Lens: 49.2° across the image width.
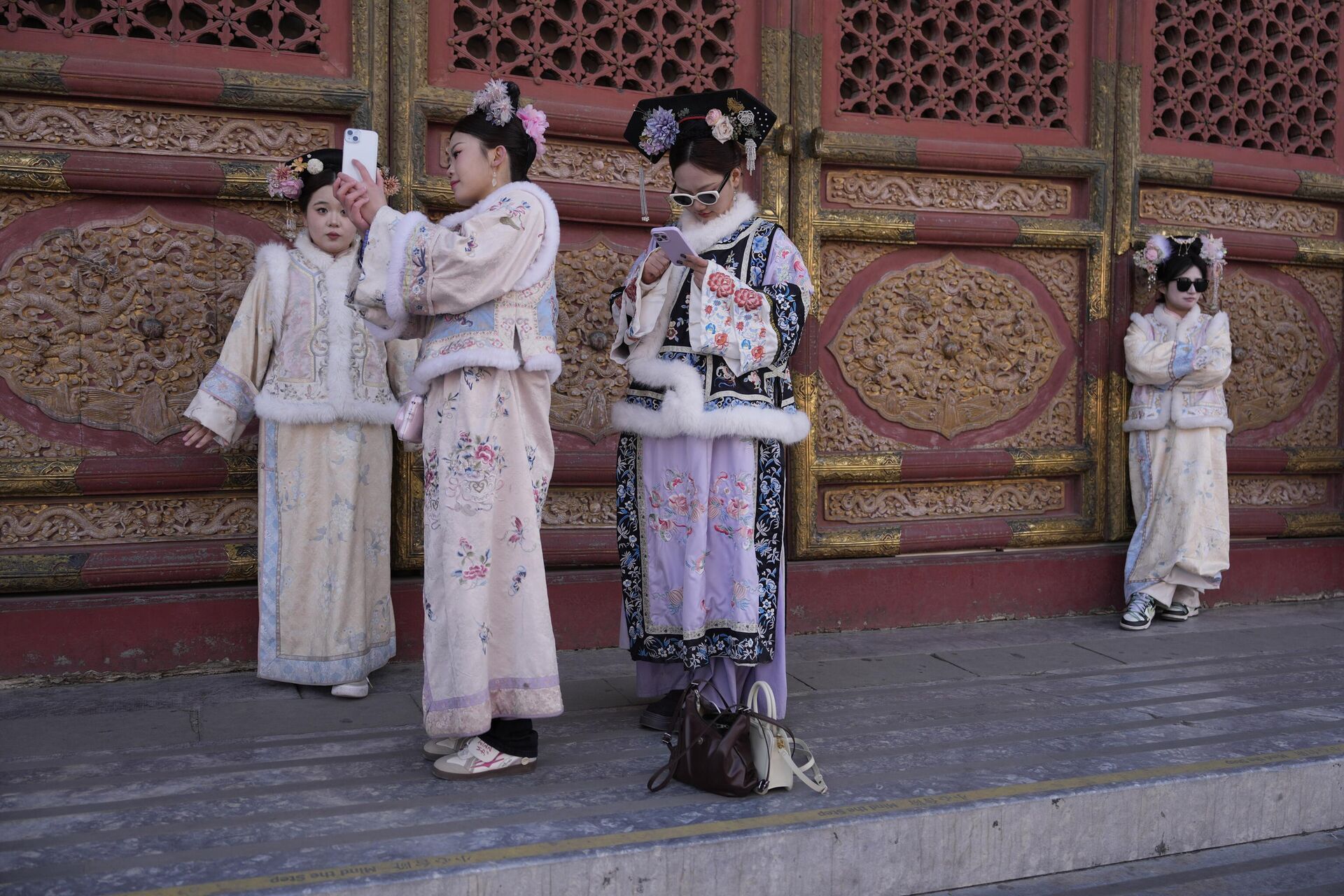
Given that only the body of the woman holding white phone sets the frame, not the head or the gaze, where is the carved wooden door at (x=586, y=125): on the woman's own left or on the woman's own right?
on the woman's own right

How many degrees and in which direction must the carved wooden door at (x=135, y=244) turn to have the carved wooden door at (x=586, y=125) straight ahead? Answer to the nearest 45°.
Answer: approximately 90° to its left

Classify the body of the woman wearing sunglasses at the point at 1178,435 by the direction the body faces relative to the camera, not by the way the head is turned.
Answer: toward the camera

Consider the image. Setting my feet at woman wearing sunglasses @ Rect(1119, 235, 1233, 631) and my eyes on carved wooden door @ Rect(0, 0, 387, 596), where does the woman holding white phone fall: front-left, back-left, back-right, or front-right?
front-left

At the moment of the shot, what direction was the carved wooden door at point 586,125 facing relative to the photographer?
facing the viewer

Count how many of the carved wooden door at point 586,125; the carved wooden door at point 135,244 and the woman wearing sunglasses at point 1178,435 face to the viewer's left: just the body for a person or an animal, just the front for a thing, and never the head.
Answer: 0

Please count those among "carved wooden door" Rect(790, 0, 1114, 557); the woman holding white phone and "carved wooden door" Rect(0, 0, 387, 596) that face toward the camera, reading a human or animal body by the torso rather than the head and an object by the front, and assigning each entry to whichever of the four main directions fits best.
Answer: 2

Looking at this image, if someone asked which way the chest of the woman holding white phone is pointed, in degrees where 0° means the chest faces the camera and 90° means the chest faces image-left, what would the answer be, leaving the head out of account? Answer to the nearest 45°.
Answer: approximately 90°

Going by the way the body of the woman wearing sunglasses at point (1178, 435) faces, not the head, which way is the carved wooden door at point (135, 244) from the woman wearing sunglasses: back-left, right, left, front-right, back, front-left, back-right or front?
front-right

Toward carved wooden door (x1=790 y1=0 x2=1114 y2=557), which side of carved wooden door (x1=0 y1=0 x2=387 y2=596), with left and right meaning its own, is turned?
left

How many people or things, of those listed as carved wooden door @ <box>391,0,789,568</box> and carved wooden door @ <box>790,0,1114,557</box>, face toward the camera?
2

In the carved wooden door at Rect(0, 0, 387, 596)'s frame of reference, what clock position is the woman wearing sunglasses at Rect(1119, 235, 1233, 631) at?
The woman wearing sunglasses is roughly at 9 o'clock from the carved wooden door.

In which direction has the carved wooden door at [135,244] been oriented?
toward the camera

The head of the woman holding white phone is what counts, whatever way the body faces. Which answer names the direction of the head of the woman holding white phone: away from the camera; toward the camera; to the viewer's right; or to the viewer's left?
to the viewer's left

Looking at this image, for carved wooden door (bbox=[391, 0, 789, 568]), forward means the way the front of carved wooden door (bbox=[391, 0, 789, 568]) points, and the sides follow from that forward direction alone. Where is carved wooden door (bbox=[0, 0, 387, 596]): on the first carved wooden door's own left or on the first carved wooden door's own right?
on the first carved wooden door's own right

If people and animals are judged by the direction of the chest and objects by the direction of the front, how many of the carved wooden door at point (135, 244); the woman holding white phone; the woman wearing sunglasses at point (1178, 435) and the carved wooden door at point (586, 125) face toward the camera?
3
